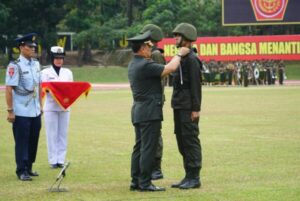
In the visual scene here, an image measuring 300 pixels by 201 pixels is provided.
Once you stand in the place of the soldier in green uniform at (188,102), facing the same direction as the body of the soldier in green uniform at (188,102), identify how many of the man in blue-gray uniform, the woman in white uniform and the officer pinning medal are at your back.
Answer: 0

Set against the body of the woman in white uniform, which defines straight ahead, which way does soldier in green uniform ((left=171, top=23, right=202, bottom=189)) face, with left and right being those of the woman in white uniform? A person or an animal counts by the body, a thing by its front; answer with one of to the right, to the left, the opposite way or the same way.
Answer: to the right

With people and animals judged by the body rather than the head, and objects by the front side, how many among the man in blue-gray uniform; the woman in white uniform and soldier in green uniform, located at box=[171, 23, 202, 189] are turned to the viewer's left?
1

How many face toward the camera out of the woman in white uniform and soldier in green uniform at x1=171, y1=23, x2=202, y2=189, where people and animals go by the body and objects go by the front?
1

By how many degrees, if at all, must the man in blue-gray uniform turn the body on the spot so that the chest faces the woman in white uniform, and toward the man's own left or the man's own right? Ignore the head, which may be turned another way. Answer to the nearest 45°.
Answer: approximately 90° to the man's own left

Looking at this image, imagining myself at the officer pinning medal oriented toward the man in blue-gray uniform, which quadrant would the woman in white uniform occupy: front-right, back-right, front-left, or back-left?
front-right

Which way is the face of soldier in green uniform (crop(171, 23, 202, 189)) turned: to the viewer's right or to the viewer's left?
to the viewer's left

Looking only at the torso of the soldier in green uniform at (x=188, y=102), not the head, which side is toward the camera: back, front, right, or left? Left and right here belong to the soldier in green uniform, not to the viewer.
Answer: left

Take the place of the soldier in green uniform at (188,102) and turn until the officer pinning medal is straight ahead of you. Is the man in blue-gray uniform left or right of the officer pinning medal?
right

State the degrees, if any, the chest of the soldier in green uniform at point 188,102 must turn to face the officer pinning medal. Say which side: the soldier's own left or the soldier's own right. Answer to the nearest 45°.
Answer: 0° — they already face them

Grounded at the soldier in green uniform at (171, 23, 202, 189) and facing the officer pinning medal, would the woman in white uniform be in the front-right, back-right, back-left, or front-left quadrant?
front-right

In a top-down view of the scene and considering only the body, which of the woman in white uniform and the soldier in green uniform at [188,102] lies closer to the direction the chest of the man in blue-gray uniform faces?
the soldier in green uniform

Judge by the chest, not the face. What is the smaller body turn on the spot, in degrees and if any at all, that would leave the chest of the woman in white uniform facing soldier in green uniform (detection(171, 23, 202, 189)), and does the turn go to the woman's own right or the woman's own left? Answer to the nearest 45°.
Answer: approximately 45° to the woman's own left

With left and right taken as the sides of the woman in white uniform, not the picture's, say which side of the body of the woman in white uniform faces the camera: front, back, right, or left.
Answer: front

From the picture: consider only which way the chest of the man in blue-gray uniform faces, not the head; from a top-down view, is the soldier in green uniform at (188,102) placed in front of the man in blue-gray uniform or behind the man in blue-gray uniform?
in front

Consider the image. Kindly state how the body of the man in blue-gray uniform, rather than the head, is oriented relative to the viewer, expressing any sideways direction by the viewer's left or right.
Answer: facing the viewer and to the right of the viewer
